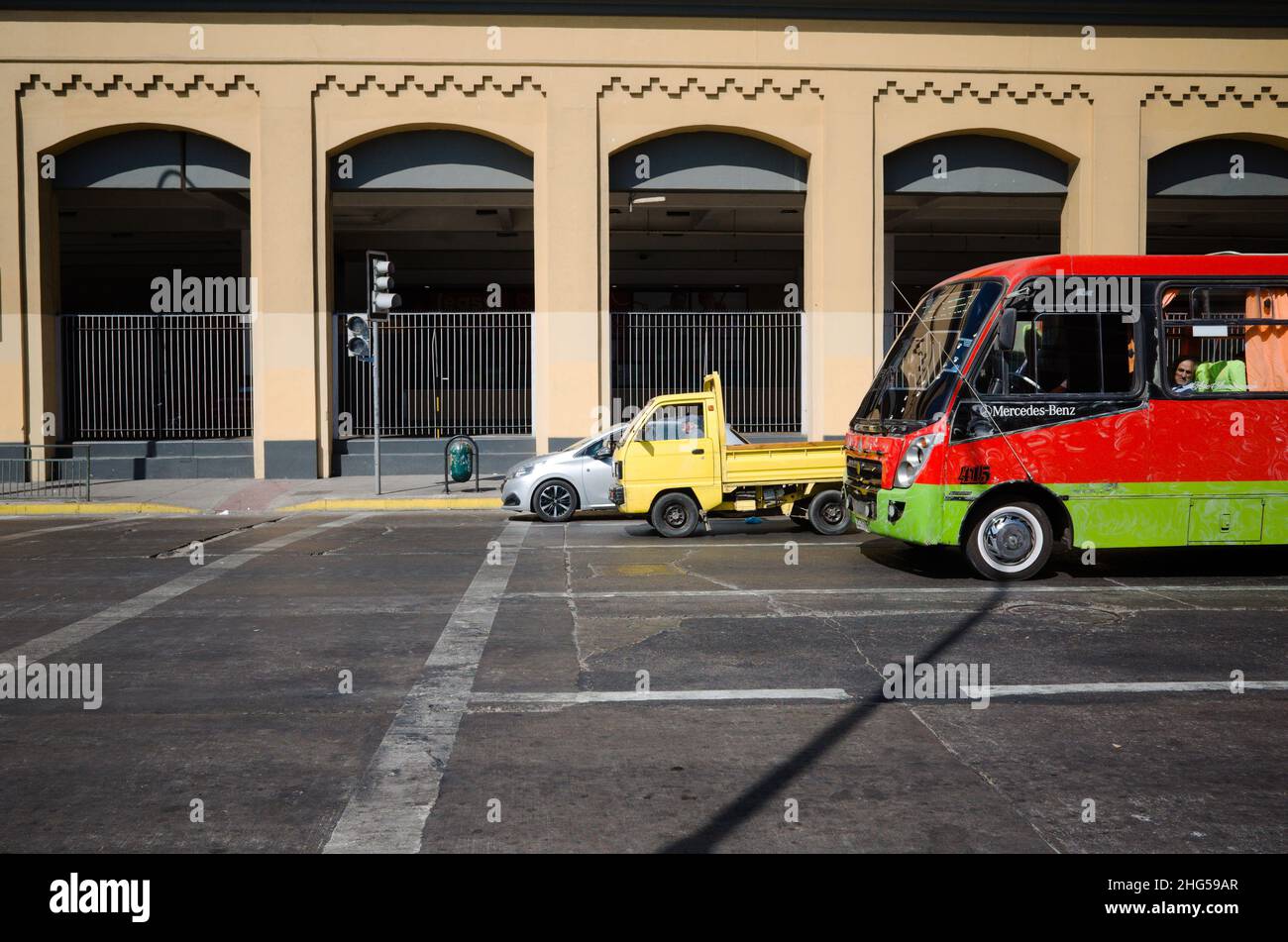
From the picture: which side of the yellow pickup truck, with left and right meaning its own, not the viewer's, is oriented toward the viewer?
left

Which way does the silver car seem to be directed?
to the viewer's left

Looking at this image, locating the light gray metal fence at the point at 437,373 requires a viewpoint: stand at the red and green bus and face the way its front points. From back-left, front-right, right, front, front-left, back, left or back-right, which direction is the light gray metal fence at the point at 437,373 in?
front-right

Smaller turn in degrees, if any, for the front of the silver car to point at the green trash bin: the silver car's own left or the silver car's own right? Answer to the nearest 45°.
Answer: approximately 45° to the silver car's own right

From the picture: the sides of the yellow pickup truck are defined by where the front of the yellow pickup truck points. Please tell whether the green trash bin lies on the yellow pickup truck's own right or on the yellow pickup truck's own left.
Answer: on the yellow pickup truck's own right

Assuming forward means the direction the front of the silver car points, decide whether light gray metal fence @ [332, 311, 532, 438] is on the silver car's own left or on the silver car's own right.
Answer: on the silver car's own right

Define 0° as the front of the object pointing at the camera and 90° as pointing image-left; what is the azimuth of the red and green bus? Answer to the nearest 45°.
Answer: approximately 90°

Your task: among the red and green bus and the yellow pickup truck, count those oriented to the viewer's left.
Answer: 2

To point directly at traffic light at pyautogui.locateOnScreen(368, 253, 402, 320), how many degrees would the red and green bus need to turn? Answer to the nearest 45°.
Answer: approximately 45° to its right
